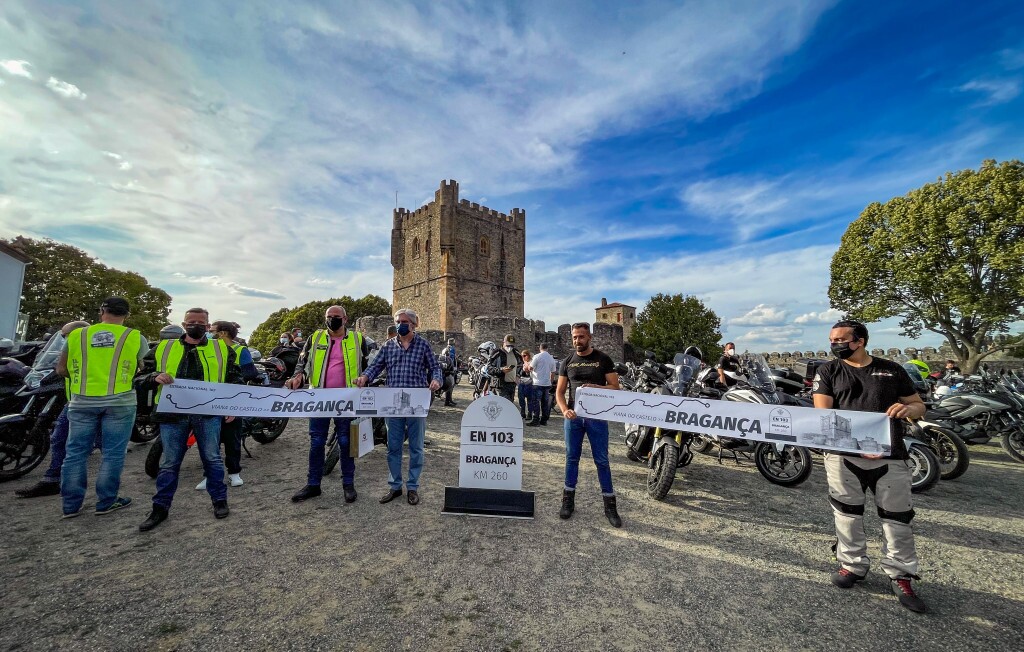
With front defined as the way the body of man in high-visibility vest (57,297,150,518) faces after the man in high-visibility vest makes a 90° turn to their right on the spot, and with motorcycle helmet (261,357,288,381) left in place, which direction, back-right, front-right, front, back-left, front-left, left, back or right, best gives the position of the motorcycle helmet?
front-left

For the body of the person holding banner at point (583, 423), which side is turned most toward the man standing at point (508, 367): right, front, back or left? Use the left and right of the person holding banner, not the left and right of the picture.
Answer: back

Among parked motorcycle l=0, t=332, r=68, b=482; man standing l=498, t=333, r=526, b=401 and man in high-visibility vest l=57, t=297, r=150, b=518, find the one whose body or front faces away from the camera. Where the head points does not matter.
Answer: the man in high-visibility vest

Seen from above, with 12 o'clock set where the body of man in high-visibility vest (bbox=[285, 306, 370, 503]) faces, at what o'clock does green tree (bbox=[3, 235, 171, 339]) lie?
The green tree is roughly at 5 o'clock from the man in high-visibility vest.

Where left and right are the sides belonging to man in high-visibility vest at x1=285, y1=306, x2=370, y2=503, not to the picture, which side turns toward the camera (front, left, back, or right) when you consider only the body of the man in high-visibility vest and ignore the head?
front

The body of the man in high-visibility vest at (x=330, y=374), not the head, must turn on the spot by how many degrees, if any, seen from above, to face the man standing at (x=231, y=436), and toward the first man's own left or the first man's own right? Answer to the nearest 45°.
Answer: approximately 135° to the first man's own right

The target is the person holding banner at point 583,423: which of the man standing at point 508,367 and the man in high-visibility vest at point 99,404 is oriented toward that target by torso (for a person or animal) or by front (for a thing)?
the man standing

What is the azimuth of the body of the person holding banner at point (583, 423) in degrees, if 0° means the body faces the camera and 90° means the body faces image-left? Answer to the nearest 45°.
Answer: approximately 0°

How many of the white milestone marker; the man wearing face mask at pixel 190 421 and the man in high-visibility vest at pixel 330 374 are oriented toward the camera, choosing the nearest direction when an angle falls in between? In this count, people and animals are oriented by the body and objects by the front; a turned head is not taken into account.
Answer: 3

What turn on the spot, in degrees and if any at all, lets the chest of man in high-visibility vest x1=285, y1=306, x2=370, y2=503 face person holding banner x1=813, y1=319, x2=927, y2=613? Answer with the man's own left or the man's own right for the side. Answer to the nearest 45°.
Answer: approximately 45° to the man's own left

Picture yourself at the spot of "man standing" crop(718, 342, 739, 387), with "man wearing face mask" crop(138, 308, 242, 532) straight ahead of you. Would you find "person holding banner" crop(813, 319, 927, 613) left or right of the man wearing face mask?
left

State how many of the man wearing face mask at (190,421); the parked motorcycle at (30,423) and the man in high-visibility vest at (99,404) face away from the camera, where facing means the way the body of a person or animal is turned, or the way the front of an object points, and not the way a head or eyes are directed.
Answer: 1

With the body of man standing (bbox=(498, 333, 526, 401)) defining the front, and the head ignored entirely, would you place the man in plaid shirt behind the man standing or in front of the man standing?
in front

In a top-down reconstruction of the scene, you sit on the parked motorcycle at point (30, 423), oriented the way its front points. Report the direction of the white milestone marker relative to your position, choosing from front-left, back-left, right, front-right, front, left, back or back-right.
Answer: left
